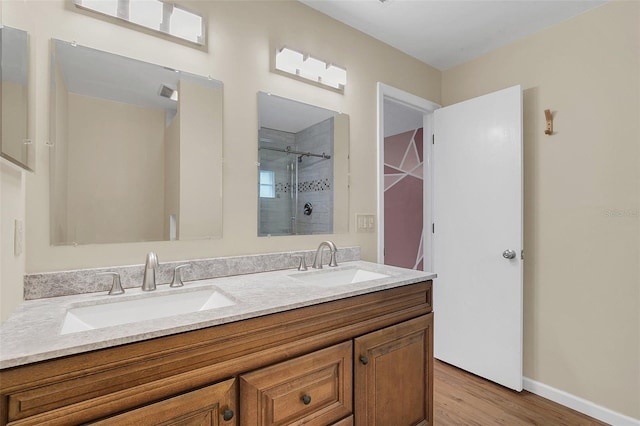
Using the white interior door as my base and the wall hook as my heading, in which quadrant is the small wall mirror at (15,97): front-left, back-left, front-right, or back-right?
back-right

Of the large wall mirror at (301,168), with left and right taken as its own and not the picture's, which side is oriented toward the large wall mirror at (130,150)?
right

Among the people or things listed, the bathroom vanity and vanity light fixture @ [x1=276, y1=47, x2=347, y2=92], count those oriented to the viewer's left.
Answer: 0

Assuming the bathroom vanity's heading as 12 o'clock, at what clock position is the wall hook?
The wall hook is roughly at 10 o'clock from the bathroom vanity.

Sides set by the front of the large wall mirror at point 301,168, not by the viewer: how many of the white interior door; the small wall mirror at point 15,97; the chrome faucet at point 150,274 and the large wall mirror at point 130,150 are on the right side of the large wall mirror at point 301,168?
3

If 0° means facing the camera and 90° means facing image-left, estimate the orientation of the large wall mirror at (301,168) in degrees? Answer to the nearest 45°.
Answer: approximately 315°

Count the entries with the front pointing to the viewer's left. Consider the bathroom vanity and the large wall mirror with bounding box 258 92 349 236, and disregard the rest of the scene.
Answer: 0

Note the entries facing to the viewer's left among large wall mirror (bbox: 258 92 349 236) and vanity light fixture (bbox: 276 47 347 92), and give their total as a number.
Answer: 0

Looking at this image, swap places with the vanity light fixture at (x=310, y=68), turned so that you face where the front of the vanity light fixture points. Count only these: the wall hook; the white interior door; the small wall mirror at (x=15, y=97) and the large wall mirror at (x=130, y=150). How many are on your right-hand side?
2

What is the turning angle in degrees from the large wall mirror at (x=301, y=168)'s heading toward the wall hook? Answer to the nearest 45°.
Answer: approximately 45° to its left

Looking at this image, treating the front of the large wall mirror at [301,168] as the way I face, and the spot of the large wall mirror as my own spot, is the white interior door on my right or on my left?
on my left

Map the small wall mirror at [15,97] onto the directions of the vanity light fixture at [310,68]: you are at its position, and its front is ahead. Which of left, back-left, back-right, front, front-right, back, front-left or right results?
right
